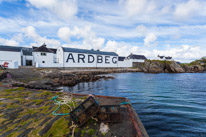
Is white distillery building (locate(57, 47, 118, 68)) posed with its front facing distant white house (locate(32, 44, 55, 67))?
no

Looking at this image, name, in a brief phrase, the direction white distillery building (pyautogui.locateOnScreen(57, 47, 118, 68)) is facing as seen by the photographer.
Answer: facing the viewer and to the right of the viewer
